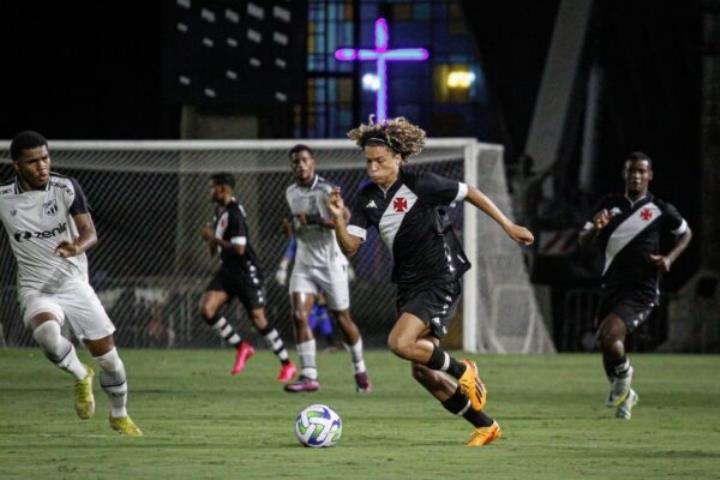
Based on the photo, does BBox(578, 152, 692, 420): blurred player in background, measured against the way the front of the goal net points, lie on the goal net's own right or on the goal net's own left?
on the goal net's own left

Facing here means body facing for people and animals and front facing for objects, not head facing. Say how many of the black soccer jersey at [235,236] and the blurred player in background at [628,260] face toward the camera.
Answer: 1

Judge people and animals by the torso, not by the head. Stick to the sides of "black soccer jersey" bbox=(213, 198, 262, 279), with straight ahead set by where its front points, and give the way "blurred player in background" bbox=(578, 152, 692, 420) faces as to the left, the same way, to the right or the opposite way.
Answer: to the left

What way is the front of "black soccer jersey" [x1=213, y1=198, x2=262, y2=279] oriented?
to the viewer's left

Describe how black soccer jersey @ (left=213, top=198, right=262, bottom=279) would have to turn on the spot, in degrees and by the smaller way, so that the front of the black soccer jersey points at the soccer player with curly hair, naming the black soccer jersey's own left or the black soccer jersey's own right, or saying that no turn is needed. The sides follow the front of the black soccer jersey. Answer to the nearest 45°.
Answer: approximately 90° to the black soccer jersey's own left

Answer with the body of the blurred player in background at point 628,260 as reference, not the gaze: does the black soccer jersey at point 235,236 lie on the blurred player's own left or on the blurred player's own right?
on the blurred player's own right
